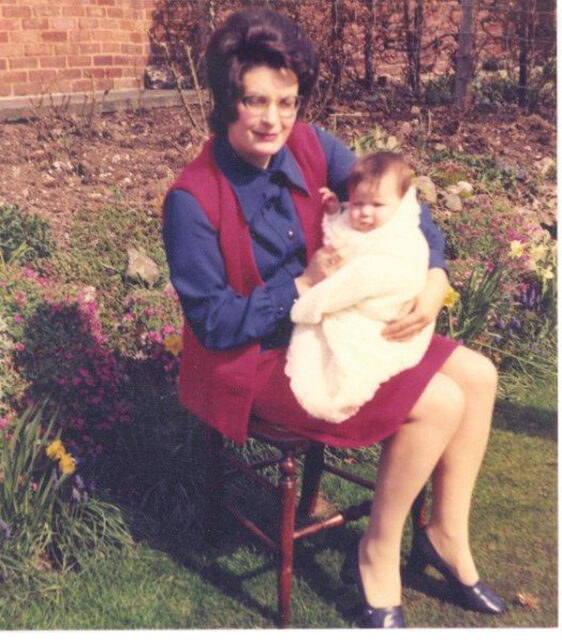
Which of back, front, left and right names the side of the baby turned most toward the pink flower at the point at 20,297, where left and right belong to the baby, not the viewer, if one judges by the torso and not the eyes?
right

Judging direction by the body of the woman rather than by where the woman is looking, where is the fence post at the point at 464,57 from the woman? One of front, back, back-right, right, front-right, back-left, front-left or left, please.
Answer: back-left

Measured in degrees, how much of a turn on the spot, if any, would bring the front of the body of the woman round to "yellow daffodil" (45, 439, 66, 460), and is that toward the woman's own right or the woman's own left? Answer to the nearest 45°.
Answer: approximately 135° to the woman's own right

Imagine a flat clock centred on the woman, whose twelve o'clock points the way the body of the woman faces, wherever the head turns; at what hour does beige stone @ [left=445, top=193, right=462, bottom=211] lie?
The beige stone is roughly at 8 o'clock from the woman.

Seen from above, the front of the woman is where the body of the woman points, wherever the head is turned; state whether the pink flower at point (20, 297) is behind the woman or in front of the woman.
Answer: behind

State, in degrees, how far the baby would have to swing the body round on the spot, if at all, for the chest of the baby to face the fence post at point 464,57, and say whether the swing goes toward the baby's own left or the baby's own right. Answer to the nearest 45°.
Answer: approximately 135° to the baby's own right

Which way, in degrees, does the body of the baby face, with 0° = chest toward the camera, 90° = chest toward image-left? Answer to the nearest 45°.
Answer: approximately 45°

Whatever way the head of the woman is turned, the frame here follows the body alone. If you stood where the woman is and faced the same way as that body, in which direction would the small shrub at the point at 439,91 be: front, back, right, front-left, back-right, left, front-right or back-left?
back-left
